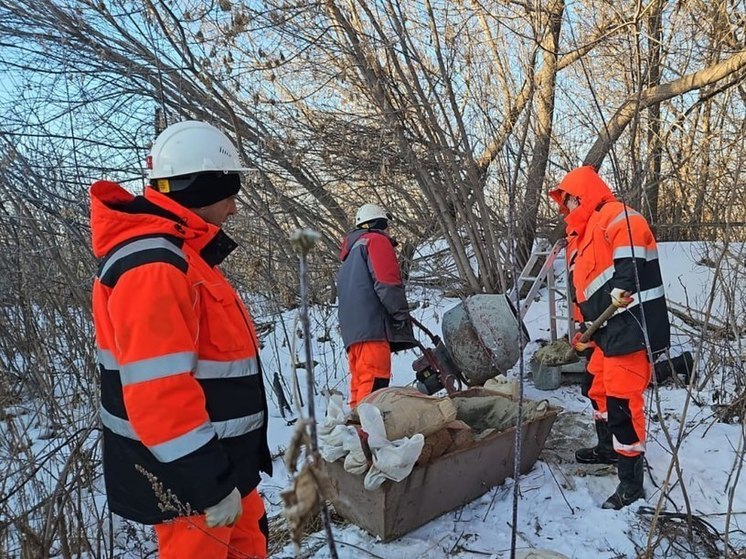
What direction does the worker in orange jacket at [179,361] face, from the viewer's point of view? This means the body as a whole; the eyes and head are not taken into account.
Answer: to the viewer's right

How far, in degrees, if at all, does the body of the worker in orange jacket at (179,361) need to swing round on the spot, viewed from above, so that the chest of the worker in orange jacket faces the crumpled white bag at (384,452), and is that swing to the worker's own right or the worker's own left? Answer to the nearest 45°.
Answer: approximately 45° to the worker's own left

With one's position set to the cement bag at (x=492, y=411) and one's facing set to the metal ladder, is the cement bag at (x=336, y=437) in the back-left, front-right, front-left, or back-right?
back-left

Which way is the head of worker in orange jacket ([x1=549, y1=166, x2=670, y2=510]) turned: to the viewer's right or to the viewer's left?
to the viewer's left

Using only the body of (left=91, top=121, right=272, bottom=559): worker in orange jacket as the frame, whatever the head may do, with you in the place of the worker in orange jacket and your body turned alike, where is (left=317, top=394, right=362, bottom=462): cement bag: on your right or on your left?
on your left

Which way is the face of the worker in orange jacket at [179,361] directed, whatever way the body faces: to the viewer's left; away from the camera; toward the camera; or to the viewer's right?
to the viewer's right
